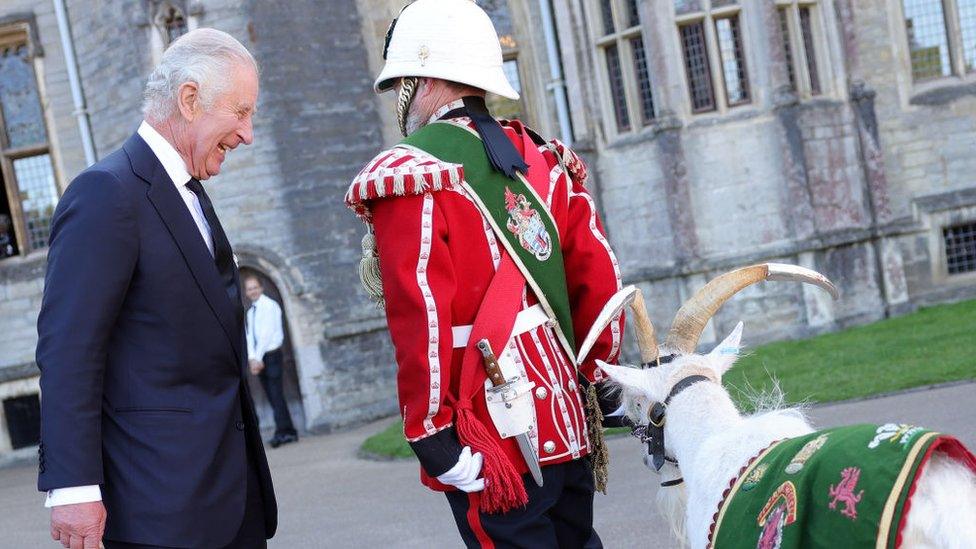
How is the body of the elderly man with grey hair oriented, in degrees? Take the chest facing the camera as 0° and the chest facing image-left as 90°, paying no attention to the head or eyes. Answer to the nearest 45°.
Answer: approximately 270°

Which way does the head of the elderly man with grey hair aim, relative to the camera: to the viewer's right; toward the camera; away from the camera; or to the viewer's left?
to the viewer's right

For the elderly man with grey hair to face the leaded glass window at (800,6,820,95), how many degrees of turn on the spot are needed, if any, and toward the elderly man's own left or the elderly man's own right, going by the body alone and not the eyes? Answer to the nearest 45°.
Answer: approximately 45° to the elderly man's own left

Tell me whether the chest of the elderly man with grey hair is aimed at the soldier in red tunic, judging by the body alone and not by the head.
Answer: yes

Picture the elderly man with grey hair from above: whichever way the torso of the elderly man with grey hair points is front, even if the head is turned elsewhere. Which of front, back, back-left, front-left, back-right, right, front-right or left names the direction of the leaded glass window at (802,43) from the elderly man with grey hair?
front-left

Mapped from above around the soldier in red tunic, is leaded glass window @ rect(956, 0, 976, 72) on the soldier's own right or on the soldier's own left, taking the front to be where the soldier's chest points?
on the soldier's own right

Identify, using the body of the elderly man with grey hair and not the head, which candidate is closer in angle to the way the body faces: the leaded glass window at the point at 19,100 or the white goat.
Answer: the white goat

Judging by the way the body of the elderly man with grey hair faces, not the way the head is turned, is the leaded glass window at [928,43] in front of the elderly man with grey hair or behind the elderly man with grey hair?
in front

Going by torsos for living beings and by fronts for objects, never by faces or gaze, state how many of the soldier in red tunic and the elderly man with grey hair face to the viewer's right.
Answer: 1

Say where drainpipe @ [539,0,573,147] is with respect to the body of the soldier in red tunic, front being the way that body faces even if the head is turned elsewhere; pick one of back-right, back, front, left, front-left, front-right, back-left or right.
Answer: front-right

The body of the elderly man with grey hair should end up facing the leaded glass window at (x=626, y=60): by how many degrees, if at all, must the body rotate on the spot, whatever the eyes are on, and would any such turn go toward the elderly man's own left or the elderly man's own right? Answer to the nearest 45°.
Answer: approximately 45° to the elderly man's own left
